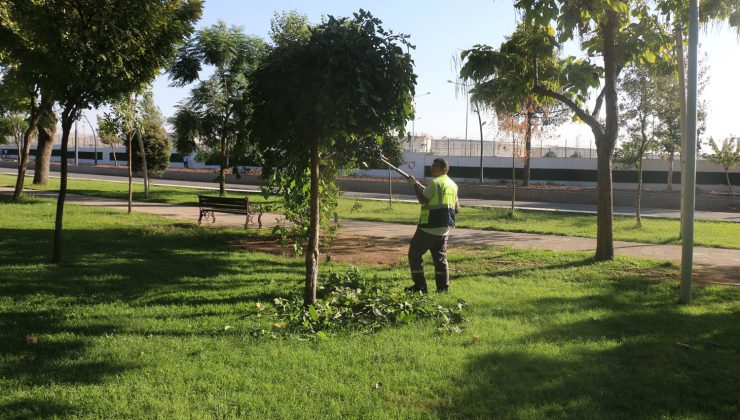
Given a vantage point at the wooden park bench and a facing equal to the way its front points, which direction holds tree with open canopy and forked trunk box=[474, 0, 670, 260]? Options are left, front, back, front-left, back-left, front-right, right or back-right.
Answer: right

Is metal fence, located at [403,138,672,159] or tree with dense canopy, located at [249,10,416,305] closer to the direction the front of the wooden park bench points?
the metal fence

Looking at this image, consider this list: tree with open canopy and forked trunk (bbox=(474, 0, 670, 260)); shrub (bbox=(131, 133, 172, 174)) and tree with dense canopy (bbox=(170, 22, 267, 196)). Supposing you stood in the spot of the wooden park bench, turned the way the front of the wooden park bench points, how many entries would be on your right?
1

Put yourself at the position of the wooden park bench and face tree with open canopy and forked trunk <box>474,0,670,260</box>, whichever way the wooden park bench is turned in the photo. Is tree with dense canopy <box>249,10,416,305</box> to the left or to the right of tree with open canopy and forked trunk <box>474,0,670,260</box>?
right

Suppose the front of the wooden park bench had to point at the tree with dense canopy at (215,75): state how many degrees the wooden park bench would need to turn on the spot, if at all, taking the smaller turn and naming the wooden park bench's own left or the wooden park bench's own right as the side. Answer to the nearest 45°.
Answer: approximately 45° to the wooden park bench's own left

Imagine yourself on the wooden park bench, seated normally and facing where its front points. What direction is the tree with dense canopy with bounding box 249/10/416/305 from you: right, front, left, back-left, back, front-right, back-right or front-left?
back-right

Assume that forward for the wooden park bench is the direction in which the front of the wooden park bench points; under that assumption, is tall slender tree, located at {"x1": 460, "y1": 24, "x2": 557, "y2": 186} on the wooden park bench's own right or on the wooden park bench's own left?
on the wooden park bench's own right

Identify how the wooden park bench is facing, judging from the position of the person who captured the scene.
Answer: facing away from the viewer and to the right of the viewer
